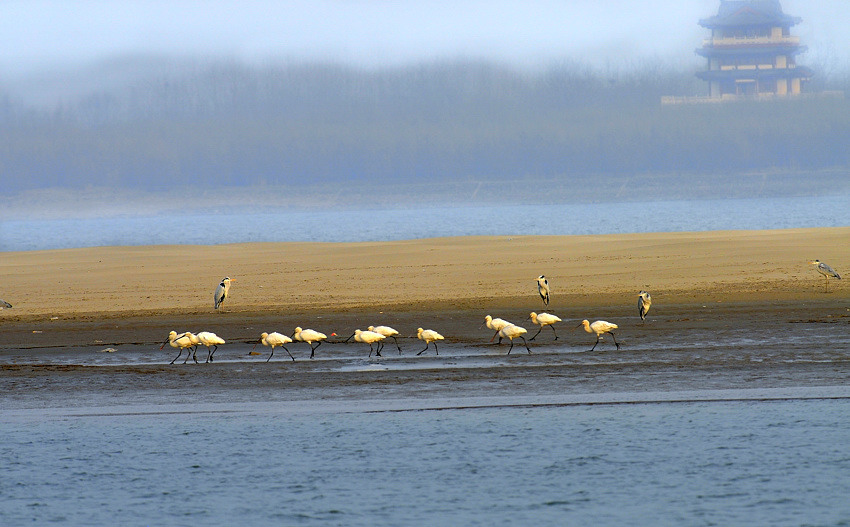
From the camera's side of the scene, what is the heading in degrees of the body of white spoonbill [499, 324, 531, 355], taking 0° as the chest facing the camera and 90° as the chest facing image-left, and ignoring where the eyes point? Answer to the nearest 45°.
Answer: approximately 90°

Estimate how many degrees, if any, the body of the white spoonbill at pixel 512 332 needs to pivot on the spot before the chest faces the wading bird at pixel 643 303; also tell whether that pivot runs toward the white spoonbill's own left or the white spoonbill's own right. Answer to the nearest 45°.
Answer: approximately 135° to the white spoonbill's own right
